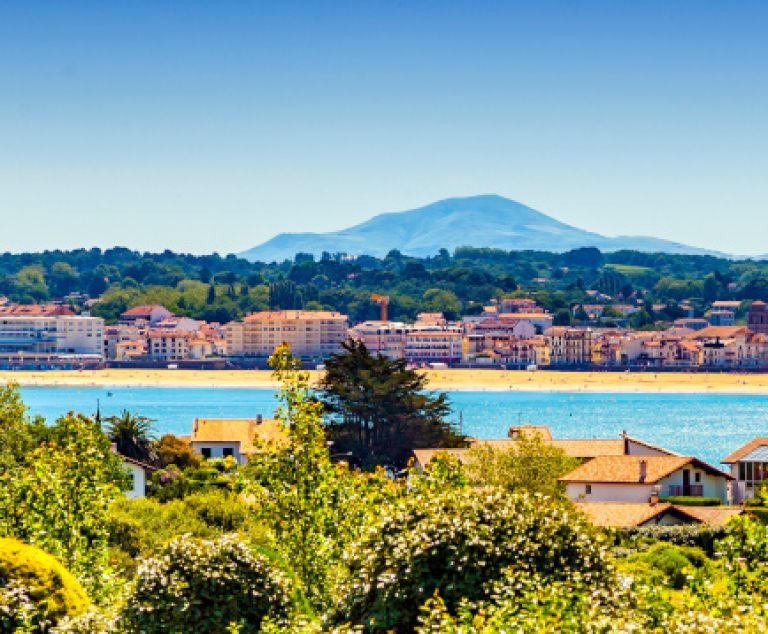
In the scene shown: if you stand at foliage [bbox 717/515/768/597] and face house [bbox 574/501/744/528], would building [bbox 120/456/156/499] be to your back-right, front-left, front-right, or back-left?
front-left

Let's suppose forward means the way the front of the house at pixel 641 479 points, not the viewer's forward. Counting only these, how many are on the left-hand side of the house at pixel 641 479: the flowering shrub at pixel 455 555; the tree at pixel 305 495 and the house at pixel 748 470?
1

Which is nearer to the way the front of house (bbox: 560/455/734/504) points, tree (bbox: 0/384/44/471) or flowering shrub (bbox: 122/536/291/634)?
the flowering shrub

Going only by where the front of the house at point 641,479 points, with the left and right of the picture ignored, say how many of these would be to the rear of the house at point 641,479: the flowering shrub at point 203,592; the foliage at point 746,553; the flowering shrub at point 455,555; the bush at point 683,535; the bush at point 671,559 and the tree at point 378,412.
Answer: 1

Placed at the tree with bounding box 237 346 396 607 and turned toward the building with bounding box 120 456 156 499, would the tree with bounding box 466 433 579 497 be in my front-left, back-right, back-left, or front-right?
front-right

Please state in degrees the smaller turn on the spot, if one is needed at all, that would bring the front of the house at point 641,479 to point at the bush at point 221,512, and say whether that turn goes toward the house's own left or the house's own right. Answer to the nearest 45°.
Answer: approximately 90° to the house's own right

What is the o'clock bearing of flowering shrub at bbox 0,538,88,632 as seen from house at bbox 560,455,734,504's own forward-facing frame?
The flowering shrub is roughly at 2 o'clock from the house.

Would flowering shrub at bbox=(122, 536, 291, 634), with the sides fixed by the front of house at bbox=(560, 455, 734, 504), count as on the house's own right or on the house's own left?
on the house's own right

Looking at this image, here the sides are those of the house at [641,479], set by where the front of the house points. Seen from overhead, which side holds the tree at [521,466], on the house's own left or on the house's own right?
on the house's own right

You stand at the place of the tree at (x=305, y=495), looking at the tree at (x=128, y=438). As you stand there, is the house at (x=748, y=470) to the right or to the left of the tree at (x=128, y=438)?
right

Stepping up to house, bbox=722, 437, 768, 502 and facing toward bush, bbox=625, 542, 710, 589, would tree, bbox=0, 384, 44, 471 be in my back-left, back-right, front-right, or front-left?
front-right

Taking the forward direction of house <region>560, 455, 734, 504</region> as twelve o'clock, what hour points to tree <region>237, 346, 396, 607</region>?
The tree is roughly at 2 o'clock from the house.

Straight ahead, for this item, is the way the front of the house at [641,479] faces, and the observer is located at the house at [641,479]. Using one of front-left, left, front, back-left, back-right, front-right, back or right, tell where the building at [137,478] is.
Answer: back-right

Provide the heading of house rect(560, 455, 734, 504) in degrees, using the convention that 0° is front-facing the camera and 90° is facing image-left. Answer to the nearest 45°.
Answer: approximately 315°

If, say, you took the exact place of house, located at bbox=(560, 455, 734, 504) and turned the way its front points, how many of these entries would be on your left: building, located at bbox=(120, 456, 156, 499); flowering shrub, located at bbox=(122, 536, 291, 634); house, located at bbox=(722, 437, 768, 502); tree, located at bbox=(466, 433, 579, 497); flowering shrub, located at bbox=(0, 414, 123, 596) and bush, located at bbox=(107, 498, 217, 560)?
1

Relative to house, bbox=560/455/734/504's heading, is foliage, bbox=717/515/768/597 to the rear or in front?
in front

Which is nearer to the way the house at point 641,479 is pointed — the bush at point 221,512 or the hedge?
the hedge
